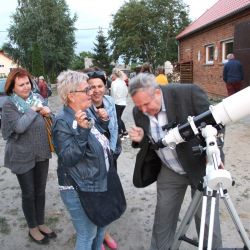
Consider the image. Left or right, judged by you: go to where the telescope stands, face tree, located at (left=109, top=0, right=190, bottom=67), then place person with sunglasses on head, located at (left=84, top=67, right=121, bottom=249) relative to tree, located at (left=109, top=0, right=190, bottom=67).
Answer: left

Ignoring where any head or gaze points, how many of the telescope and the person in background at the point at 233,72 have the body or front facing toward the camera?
0

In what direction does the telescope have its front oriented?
to the viewer's right

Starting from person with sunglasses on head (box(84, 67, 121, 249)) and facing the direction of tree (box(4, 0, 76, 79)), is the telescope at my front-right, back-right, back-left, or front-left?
back-right

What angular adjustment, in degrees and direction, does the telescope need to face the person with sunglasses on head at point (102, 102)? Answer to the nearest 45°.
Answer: approximately 135° to its left

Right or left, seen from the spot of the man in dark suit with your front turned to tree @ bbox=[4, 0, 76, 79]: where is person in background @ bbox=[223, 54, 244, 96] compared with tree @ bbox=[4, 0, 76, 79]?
right

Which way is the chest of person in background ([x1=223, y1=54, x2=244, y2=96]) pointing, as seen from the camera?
away from the camera

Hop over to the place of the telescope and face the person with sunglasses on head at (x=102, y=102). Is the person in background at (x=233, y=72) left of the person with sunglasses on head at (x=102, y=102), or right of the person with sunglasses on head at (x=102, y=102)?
right

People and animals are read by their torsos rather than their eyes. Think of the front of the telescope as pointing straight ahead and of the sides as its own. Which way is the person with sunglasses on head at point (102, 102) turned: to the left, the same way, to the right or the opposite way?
to the right

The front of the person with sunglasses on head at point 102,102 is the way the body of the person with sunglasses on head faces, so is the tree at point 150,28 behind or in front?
behind

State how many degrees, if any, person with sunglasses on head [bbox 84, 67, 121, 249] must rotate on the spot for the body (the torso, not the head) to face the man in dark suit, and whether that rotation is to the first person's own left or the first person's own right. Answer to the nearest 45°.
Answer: approximately 45° to the first person's own left

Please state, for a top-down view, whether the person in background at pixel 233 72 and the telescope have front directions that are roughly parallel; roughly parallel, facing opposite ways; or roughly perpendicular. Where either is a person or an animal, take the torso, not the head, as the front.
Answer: roughly perpendicular

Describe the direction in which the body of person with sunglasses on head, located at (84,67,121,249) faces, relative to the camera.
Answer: toward the camera

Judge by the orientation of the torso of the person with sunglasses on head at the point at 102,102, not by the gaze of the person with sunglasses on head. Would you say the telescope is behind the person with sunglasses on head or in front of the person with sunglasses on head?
in front
